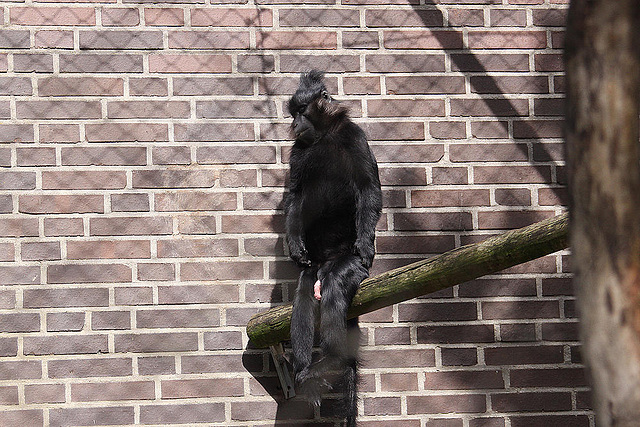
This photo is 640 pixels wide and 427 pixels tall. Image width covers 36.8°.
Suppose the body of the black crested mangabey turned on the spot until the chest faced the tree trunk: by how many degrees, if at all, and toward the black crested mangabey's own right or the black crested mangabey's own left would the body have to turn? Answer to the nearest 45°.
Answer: approximately 45° to the black crested mangabey's own left

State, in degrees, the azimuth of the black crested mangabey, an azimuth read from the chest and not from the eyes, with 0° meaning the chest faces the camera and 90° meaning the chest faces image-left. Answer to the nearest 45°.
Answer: approximately 45°
